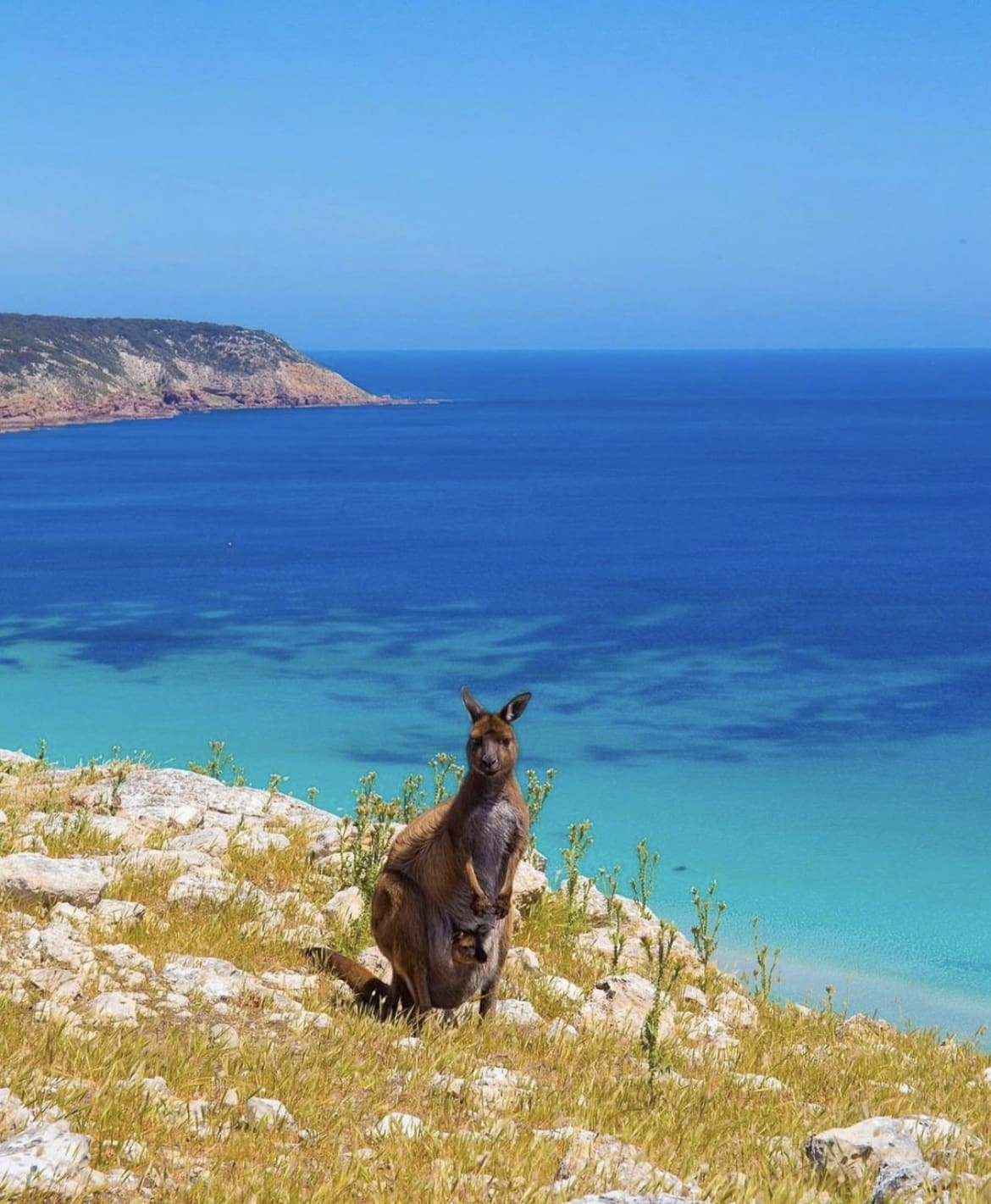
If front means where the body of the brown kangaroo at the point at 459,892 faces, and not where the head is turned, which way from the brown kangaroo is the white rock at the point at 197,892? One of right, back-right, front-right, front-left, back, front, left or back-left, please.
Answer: back

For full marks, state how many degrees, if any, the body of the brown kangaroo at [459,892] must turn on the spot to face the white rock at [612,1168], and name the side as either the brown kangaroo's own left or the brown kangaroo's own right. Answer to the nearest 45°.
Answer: approximately 45° to the brown kangaroo's own right

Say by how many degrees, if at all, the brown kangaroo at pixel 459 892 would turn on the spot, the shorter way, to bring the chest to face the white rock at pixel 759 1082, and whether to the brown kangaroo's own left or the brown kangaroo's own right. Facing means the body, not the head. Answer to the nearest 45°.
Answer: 0° — it already faces it

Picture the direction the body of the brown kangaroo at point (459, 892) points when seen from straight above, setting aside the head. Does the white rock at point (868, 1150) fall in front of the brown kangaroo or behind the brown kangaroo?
in front

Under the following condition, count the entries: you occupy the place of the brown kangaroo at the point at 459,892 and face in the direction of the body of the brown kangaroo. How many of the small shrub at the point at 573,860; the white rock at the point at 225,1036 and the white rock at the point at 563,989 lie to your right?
1

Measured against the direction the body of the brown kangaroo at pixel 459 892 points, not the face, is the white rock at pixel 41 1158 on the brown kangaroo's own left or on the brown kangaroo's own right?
on the brown kangaroo's own right

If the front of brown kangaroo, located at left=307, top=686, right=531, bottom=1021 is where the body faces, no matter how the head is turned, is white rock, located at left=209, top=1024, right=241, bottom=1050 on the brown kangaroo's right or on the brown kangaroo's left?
on the brown kangaroo's right

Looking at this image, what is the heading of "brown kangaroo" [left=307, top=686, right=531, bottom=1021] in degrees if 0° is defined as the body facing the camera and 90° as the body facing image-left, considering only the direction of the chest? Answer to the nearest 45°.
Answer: approximately 315°

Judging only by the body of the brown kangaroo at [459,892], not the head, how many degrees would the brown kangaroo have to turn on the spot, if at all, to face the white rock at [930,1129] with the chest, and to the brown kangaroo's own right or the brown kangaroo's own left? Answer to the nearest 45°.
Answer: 0° — it already faces it

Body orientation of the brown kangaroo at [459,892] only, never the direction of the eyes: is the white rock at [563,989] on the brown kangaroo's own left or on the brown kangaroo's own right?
on the brown kangaroo's own left

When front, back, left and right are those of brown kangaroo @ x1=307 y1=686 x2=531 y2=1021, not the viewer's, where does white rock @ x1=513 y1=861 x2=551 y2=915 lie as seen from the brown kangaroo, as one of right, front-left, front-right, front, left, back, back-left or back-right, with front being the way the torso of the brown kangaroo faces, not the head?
back-left

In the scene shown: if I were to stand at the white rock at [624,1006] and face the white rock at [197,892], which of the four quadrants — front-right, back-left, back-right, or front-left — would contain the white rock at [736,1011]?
back-right
